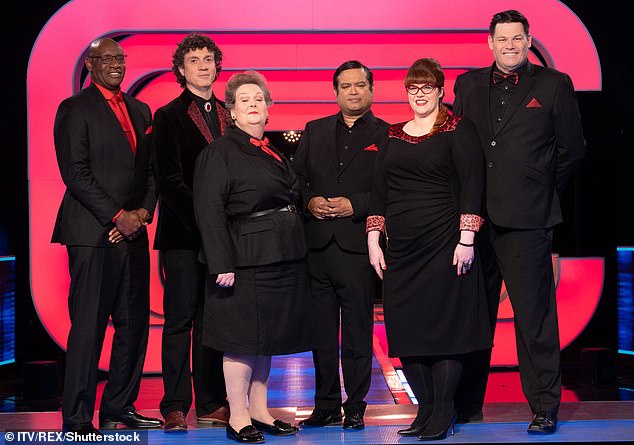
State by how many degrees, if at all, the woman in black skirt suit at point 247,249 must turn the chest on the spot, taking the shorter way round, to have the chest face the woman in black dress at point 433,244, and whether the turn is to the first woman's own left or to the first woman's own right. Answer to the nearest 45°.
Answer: approximately 45° to the first woman's own left

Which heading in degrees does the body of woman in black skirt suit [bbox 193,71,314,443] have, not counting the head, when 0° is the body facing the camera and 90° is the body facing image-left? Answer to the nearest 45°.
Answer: approximately 315°

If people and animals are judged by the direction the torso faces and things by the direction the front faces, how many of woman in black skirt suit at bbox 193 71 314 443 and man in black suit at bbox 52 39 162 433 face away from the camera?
0

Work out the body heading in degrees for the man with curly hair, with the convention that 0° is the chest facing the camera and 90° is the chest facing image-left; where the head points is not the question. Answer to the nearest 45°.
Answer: approximately 315°

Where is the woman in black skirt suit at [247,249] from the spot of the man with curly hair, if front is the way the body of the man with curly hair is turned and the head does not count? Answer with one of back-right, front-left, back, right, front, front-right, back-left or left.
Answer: front

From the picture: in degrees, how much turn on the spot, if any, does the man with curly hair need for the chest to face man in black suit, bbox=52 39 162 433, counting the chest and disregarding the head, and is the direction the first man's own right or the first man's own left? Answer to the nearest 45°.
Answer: approximately 135° to the first man's own right

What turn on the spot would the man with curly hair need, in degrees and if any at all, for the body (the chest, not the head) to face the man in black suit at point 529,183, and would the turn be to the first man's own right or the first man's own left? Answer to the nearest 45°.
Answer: approximately 45° to the first man's own left

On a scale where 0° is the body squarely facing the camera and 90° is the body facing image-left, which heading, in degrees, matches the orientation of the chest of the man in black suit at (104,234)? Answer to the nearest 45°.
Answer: approximately 315°
